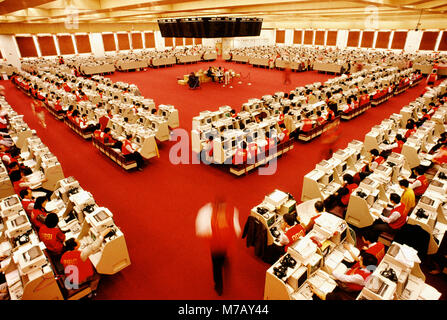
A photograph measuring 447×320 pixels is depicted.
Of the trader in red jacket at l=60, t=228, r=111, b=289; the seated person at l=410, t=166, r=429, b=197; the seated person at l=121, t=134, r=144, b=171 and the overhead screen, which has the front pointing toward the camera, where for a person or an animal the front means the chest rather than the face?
the overhead screen

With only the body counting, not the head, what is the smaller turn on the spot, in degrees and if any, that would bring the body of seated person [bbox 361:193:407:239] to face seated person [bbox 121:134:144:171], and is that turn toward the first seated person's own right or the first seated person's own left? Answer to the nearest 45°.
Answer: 0° — they already face them

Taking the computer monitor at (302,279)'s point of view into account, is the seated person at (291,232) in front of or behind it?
behind

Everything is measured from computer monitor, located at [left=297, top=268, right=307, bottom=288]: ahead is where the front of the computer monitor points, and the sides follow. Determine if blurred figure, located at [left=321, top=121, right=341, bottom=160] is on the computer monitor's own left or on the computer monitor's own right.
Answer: on the computer monitor's own left

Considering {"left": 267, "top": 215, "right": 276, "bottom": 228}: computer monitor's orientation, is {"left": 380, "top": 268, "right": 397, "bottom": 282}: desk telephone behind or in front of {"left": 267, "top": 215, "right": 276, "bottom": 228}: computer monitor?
in front

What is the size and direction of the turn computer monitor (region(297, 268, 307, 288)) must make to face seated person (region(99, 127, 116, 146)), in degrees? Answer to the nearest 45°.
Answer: approximately 180°

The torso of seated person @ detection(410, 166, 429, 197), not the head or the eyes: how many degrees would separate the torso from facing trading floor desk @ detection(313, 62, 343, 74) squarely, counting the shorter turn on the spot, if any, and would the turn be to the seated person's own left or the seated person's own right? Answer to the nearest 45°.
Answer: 0° — they already face it

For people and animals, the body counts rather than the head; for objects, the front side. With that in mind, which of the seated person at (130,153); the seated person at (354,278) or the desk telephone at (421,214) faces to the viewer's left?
the seated person at (354,278)

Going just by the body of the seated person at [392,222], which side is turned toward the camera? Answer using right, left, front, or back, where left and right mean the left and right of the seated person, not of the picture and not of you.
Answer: left

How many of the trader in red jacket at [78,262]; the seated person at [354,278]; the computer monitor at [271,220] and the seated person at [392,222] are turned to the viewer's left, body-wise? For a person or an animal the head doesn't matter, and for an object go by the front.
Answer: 2

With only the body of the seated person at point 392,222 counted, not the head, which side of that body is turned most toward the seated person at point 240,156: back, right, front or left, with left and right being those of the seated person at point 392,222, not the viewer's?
front

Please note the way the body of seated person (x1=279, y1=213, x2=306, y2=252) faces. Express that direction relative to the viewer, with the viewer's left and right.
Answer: facing away from the viewer and to the left of the viewer

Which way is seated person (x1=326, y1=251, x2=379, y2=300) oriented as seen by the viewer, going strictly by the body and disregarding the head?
to the viewer's left
